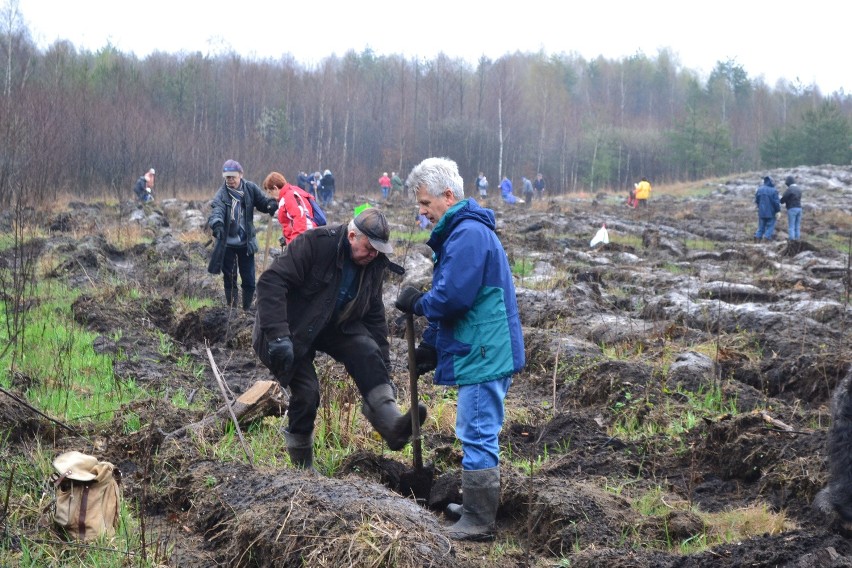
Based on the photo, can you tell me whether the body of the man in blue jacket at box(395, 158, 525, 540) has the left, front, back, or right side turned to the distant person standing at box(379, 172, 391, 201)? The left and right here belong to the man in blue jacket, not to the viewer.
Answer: right

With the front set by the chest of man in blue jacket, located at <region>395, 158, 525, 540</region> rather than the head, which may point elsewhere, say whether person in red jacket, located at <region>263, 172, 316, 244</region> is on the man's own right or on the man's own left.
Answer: on the man's own right

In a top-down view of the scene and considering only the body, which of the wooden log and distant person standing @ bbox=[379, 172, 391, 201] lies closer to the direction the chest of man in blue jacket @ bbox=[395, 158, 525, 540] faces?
the wooden log

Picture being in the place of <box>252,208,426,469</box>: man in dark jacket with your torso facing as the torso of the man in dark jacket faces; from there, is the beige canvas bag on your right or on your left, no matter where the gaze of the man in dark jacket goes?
on your right

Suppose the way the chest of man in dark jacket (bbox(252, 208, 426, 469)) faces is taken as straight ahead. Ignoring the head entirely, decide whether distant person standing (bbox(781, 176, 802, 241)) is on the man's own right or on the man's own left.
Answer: on the man's own left

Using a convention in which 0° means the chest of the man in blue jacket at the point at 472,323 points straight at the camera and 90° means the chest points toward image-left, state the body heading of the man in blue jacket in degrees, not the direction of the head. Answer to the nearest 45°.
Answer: approximately 90°

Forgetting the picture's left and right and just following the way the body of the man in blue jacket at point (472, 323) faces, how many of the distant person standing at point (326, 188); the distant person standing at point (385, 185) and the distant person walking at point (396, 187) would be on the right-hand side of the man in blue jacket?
3

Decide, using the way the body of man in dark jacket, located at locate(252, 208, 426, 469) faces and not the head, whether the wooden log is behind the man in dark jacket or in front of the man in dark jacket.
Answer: behind

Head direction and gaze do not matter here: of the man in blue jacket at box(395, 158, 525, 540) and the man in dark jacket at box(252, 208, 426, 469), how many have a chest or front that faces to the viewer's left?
1

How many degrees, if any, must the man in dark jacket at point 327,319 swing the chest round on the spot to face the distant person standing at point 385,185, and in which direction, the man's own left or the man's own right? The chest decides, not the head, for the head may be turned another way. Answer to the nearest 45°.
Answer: approximately 135° to the man's own left

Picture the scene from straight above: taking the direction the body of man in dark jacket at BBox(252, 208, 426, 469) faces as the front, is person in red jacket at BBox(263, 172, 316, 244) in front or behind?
behind

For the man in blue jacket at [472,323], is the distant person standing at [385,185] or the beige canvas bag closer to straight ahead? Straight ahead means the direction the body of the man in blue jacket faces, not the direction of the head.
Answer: the beige canvas bag

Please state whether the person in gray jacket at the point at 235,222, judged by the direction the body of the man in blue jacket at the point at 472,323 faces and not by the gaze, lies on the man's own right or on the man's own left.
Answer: on the man's own right

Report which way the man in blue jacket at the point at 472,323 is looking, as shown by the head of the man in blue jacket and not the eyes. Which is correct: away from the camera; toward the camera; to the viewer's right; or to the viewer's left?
to the viewer's left
